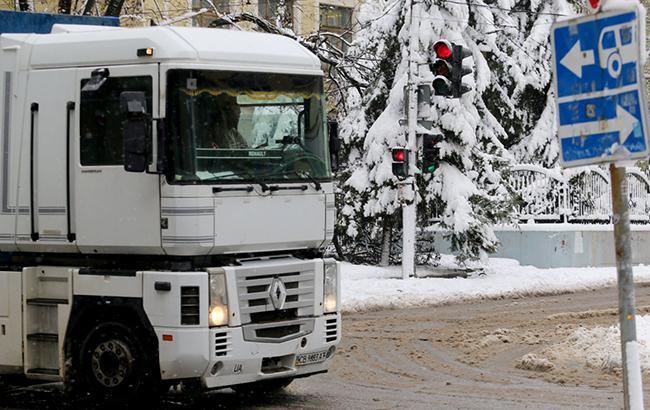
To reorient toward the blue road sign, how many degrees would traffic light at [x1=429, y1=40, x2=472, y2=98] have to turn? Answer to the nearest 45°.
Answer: approximately 45° to its left

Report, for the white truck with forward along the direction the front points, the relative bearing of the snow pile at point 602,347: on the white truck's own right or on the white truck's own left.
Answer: on the white truck's own left

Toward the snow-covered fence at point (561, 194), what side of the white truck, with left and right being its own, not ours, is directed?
left

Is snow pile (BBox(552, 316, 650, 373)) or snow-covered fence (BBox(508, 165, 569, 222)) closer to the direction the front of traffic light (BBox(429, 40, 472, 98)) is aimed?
the snow pile

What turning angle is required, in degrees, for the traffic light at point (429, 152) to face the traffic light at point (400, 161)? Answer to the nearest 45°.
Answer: approximately 135° to its right

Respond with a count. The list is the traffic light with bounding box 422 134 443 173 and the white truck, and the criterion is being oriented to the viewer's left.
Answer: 0

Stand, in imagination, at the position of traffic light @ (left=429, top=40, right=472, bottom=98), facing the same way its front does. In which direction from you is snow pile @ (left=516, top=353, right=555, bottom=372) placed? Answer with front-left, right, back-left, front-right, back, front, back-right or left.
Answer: front-left

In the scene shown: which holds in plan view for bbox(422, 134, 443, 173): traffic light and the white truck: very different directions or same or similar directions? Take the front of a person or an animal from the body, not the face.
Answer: same or similar directions

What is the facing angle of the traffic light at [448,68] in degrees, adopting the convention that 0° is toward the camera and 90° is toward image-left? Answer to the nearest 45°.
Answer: approximately 45°

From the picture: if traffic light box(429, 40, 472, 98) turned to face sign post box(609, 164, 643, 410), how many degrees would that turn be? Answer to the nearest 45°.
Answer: approximately 45° to its left

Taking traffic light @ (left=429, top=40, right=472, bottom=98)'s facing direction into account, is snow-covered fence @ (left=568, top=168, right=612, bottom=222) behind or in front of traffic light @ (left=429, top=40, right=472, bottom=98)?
behind

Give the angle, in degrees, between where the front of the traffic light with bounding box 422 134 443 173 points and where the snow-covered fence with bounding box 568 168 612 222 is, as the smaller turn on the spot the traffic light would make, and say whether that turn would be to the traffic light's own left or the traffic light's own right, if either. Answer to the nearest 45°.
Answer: approximately 90° to the traffic light's own left

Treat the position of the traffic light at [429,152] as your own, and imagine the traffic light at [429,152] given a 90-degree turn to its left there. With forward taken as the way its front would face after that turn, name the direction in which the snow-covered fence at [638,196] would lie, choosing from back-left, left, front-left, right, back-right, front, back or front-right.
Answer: front

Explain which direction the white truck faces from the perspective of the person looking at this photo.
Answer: facing the viewer and to the right of the viewer

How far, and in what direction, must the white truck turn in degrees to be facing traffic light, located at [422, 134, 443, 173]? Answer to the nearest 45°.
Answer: approximately 90° to its left
